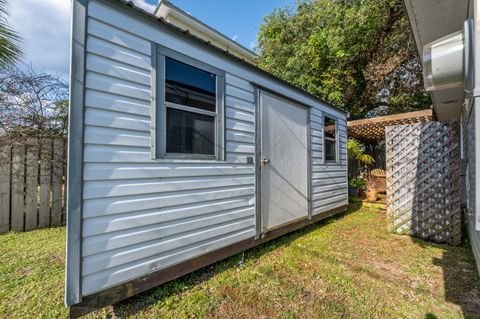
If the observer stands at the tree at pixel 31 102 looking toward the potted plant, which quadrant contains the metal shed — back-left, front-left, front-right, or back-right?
front-right

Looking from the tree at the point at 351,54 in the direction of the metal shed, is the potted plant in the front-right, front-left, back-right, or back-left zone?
front-left

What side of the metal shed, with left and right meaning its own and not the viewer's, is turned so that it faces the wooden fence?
back

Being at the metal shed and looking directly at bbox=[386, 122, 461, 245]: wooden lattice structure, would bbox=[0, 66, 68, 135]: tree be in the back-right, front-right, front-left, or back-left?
back-left

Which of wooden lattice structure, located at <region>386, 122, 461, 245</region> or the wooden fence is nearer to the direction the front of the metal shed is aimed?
the wooden lattice structure

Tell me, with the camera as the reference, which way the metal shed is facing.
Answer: facing the viewer and to the right of the viewer

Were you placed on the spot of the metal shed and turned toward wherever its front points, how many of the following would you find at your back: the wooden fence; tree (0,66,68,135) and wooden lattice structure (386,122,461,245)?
2

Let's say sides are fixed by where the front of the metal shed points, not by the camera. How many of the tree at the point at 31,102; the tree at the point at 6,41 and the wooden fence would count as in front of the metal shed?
0

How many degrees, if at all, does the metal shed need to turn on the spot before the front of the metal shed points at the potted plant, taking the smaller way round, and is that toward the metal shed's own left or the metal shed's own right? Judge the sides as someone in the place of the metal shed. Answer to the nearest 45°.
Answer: approximately 90° to the metal shed's own left

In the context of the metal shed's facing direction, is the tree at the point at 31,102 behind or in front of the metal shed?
behind

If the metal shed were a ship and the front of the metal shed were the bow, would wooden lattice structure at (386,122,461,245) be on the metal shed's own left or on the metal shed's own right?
on the metal shed's own left

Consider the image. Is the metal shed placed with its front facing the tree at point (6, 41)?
no

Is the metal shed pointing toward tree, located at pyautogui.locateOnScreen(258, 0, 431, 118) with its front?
no

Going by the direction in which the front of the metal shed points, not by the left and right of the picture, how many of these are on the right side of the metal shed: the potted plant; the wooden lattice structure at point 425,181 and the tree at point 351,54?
0

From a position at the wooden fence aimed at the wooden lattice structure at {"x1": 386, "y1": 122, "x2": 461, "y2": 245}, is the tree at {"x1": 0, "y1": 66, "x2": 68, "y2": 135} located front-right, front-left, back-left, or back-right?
back-left
